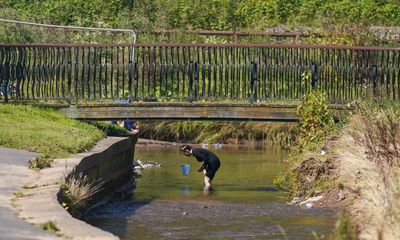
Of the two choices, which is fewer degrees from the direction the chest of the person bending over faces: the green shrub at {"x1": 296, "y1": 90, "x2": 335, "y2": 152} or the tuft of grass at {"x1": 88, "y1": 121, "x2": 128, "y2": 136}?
the tuft of grass

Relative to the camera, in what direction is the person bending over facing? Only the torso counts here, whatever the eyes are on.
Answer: to the viewer's left

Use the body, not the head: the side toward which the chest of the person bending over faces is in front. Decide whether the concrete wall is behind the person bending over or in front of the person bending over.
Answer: in front

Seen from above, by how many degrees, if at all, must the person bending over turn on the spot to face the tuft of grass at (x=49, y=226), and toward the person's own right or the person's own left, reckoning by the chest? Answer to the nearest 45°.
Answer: approximately 90° to the person's own left

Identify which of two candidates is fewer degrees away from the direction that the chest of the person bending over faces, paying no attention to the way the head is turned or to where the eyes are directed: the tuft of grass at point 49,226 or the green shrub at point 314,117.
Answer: the tuft of grass

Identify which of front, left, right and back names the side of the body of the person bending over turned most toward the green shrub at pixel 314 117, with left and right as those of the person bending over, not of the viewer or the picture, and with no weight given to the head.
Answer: back
